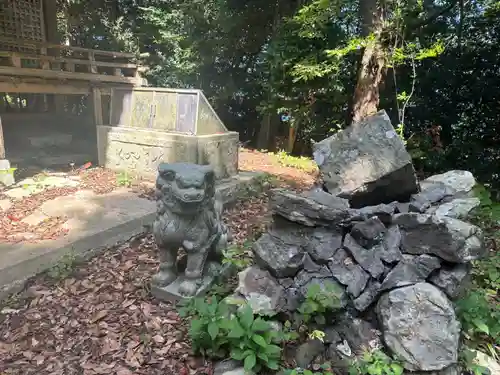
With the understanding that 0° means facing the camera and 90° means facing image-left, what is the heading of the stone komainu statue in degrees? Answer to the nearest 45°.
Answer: approximately 45°

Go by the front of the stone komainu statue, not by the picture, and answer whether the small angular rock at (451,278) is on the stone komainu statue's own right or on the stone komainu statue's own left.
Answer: on the stone komainu statue's own left

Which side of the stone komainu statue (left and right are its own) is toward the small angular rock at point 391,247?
left

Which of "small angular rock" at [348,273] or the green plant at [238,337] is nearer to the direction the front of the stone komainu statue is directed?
the green plant

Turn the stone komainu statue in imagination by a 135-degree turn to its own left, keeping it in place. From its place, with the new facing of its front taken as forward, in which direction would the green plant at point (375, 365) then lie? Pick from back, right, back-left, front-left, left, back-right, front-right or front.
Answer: front-right

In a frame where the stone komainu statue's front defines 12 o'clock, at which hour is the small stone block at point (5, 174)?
The small stone block is roughly at 3 o'clock from the stone komainu statue.

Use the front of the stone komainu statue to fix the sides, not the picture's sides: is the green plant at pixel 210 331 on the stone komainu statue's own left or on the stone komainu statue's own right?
on the stone komainu statue's own left

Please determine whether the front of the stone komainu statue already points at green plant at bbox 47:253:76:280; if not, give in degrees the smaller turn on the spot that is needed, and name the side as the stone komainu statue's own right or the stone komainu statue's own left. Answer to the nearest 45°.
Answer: approximately 90° to the stone komainu statue's own right

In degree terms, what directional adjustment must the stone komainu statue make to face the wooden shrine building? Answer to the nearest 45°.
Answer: approximately 90° to its right

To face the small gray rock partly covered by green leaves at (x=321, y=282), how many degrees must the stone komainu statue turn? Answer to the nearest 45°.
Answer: approximately 90° to its left

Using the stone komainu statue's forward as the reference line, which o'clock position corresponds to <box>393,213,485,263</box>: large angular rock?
The large angular rock is roughly at 8 o'clock from the stone komainu statue.

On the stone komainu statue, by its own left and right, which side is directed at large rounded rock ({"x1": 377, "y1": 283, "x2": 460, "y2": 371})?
left

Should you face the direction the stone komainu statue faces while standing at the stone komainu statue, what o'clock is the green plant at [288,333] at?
The green plant is roughly at 9 o'clock from the stone komainu statue.

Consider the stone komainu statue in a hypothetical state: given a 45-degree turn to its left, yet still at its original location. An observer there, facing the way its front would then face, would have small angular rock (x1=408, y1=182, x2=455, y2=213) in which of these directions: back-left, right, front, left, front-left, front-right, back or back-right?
left

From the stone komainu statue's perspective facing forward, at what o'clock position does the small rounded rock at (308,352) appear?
The small rounded rock is roughly at 9 o'clock from the stone komainu statue.

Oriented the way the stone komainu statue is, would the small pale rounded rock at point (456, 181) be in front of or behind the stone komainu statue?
behind
